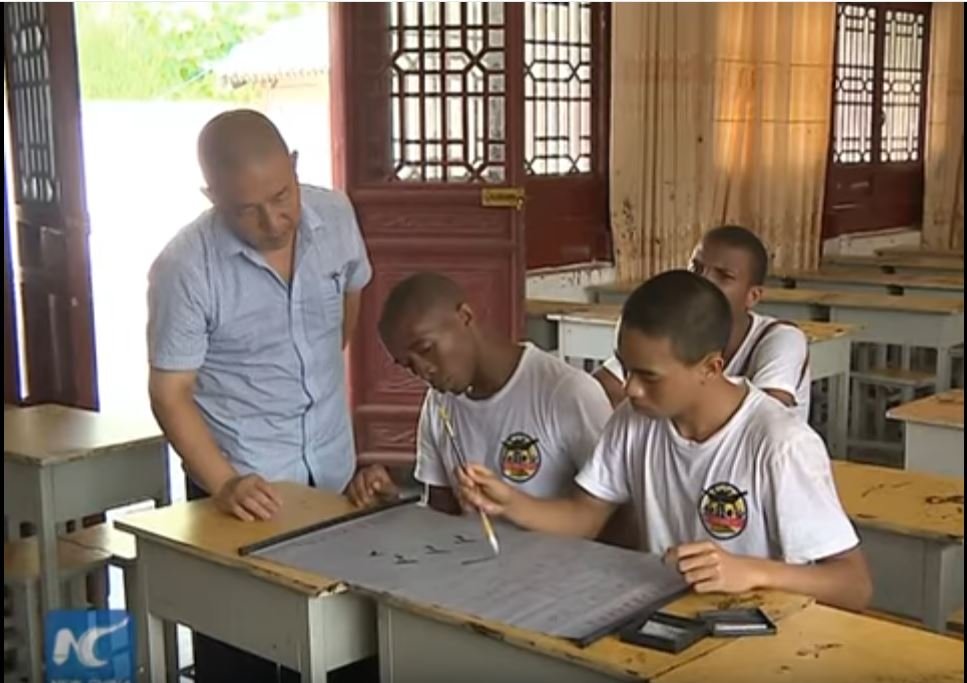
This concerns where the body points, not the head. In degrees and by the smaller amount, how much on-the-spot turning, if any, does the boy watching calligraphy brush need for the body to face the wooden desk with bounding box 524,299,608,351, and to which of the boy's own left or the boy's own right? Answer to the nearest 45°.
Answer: approximately 135° to the boy's own right

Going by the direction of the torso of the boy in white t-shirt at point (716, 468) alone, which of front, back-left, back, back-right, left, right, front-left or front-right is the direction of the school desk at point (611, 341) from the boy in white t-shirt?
back-right

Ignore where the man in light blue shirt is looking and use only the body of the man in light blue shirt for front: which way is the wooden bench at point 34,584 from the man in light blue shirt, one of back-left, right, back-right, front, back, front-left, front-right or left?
back

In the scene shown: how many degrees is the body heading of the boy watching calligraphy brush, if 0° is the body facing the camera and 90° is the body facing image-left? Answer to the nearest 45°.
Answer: approximately 45°
